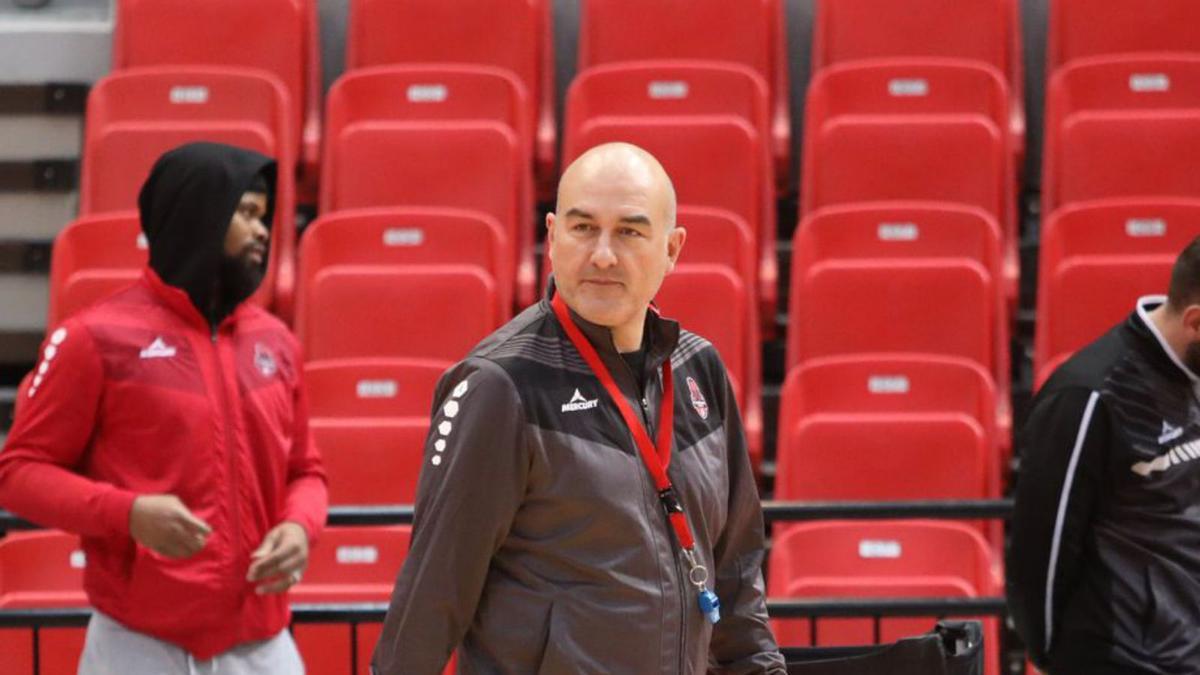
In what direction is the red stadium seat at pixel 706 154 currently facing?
toward the camera

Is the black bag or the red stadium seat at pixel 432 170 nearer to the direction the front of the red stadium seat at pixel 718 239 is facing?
the black bag

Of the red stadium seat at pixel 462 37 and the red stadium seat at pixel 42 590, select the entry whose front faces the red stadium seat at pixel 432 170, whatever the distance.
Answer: the red stadium seat at pixel 462 37

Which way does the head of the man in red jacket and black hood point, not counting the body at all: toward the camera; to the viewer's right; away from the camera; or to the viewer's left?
to the viewer's right

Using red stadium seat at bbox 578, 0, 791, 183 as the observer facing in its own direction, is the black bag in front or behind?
in front

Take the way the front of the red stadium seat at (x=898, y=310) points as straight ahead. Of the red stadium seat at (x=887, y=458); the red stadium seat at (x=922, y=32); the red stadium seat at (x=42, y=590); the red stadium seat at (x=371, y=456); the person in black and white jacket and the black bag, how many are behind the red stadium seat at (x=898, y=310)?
1

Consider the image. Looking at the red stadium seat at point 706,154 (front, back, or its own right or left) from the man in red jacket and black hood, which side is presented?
front

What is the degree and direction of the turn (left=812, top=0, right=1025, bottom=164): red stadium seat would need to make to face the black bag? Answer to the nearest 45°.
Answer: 0° — it already faces it

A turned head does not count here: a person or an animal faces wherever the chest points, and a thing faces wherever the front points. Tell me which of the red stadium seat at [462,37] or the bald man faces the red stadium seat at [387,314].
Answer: the red stadium seat at [462,37]

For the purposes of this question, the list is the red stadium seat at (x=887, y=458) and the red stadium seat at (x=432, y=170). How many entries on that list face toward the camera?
2

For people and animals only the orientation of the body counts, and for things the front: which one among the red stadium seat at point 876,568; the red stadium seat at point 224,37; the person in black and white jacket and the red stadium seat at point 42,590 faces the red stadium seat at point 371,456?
the red stadium seat at point 224,37

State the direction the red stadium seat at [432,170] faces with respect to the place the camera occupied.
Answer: facing the viewer

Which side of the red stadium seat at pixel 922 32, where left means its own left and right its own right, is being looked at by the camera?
front
